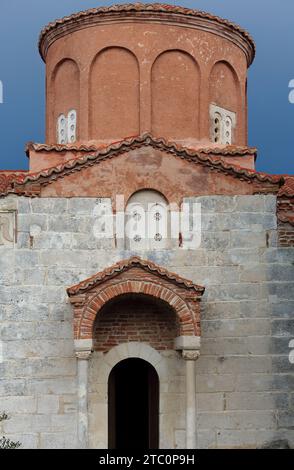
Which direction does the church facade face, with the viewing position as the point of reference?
facing the viewer
